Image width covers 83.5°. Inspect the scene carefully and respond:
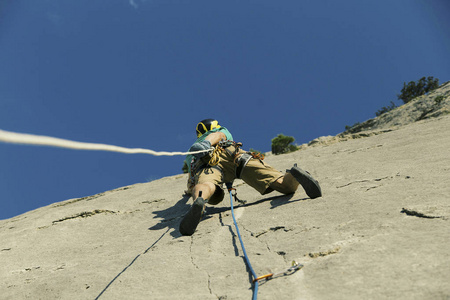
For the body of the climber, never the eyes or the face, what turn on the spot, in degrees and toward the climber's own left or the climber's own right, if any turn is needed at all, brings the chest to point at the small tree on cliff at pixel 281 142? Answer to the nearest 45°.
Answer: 0° — they already face it

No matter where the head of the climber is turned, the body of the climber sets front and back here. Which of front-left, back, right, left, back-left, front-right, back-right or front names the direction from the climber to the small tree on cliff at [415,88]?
front-right

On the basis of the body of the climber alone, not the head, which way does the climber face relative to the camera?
away from the camera
